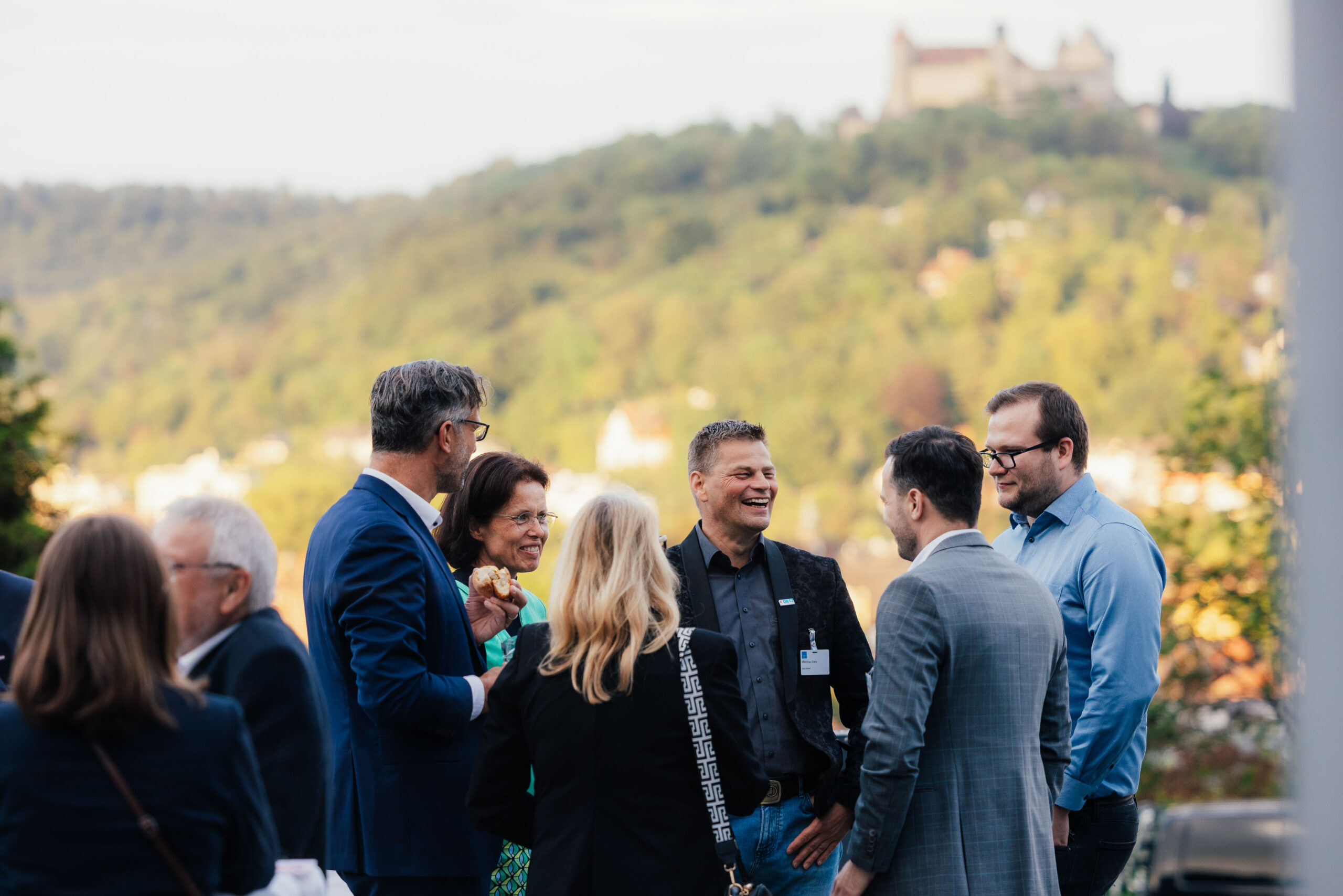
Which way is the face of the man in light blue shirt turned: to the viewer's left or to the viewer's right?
to the viewer's left

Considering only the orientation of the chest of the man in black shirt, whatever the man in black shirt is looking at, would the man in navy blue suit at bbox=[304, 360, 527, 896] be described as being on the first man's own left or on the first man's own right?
on the first man's own right

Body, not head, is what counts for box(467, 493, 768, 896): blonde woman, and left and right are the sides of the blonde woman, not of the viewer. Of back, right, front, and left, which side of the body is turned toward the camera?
back

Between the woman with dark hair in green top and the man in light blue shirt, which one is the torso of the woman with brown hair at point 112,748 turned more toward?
the woman with dark hair in green top

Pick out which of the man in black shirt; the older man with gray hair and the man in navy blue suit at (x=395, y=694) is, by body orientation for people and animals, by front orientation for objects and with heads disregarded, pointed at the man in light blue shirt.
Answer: the man in navy blue suit

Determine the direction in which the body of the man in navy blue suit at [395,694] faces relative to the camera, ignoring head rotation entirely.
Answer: to the viewer's right

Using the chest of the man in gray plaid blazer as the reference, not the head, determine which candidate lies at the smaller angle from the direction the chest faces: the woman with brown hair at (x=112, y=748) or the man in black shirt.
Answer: the man in black shirt

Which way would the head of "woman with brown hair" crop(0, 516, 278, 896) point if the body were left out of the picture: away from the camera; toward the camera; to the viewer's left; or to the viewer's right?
away from the camera

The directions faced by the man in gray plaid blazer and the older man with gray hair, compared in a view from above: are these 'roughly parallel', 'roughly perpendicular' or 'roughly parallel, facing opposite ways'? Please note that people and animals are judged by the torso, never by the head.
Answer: roughly perpendicular

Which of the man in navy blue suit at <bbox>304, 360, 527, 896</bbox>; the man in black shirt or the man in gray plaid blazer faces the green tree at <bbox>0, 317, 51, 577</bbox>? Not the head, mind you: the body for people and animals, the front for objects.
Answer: the man in gray plaid blazer

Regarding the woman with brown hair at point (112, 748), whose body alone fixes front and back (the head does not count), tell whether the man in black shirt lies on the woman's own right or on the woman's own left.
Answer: on the woman's own right

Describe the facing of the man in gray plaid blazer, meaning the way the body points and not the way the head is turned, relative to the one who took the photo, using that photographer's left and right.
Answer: facing away from the viewer and to the left of the viewer

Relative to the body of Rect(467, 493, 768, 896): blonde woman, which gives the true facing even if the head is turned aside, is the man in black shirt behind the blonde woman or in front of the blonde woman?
in front

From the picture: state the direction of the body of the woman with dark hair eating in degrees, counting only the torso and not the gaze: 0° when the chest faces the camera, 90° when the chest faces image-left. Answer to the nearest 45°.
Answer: approximately 315°
